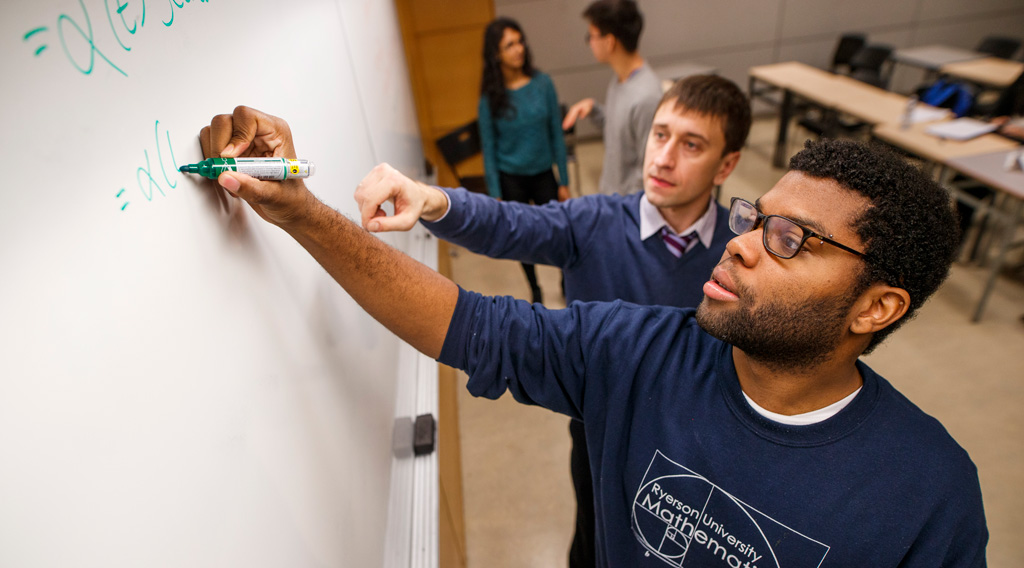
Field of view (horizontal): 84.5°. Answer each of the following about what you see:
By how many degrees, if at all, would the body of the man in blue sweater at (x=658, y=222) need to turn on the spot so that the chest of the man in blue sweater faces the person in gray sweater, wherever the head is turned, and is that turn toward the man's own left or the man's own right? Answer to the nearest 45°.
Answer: approximately 135° to the man's own right

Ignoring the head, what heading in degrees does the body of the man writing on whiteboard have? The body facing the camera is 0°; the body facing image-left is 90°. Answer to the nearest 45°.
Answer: approximately 45°

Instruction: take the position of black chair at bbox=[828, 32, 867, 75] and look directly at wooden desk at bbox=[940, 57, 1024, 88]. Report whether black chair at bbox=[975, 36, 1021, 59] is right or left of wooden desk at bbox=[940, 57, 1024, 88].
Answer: left

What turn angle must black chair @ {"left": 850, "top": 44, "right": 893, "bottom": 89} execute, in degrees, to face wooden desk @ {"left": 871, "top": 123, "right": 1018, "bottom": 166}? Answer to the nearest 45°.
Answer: approximately 45° to its left

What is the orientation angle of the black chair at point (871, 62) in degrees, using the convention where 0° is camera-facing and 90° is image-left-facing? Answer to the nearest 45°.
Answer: approximately 45°

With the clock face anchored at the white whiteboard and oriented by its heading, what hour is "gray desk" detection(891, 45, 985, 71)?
The gray desk is roughly at 10 o'clock from the white whiteboard.
